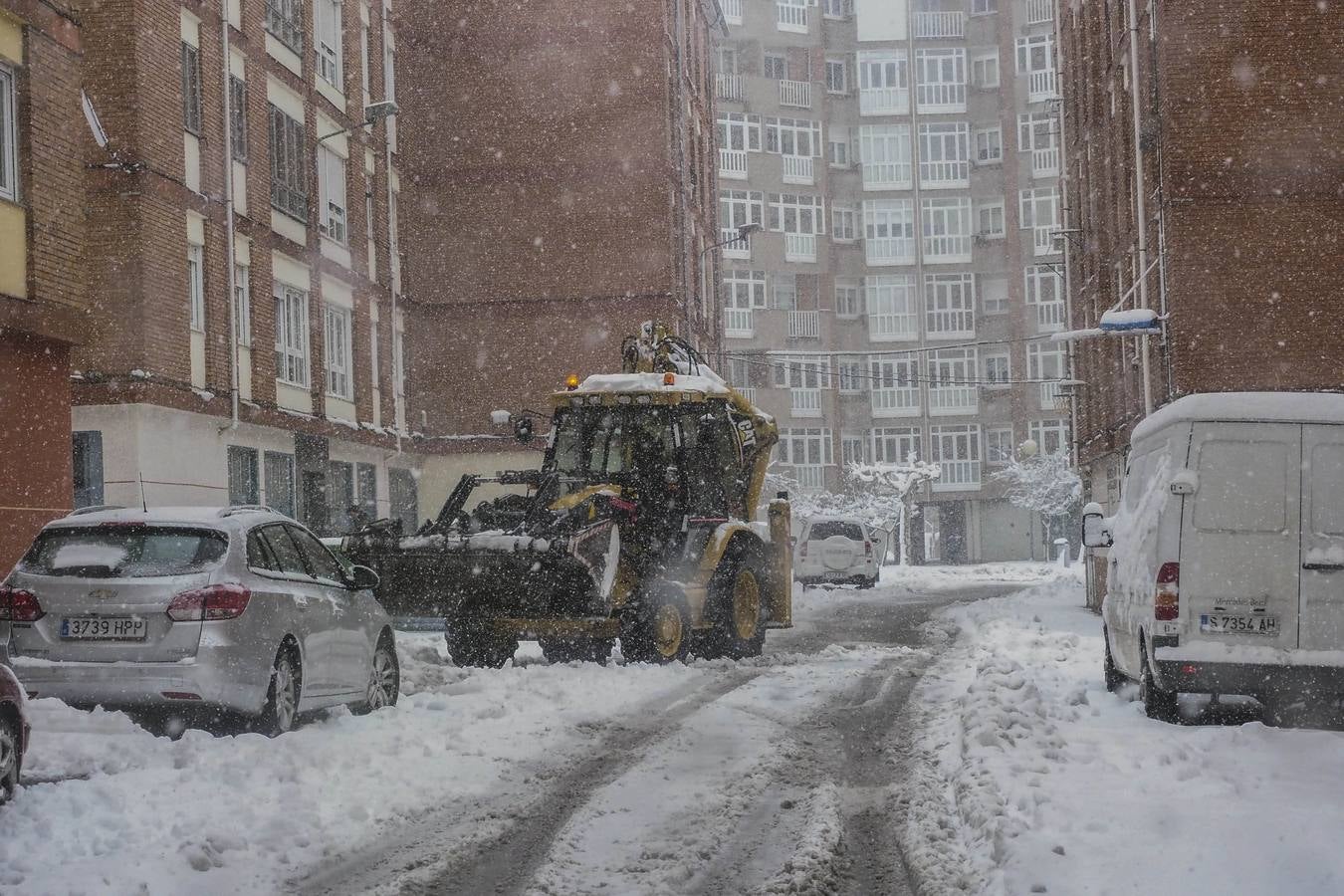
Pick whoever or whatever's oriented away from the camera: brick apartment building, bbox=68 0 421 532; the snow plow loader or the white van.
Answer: the white van

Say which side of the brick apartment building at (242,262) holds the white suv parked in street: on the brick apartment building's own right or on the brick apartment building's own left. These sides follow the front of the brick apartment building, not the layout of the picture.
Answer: on the brick apartment building's own left

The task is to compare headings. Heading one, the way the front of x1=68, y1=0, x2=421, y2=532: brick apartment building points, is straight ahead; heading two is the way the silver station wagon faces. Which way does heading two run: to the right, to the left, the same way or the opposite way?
to the left

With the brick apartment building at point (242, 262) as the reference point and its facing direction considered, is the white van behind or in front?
in front

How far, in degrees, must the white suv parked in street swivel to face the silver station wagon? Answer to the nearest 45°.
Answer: approximately 180°

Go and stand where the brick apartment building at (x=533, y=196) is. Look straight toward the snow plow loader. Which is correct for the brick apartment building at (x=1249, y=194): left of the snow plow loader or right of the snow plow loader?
left

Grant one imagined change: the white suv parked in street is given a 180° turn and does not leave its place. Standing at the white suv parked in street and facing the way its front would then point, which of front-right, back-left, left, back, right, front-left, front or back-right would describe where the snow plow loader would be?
front

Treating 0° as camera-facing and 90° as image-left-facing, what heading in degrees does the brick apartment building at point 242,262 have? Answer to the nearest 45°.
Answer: approximately 315°

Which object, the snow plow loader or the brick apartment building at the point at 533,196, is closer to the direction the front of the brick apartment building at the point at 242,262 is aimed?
the snow plow loader

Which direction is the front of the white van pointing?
away from the camera

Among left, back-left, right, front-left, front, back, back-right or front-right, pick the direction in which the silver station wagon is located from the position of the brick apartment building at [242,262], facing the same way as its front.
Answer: front-right

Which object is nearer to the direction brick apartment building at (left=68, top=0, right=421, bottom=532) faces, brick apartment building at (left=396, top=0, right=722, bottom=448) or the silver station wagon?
the silver station wagon

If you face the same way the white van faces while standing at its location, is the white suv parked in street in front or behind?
in front

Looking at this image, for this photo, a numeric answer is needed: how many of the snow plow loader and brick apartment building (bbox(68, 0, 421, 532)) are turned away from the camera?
0

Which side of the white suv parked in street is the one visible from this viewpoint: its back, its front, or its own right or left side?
back

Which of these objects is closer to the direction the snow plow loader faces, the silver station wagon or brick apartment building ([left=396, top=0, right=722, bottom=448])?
the silver station wagon

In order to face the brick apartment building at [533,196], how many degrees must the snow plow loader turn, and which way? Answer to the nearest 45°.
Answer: approximately 135° to its right

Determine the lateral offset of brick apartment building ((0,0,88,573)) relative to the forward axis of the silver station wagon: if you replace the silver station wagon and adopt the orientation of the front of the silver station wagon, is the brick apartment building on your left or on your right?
on your left
